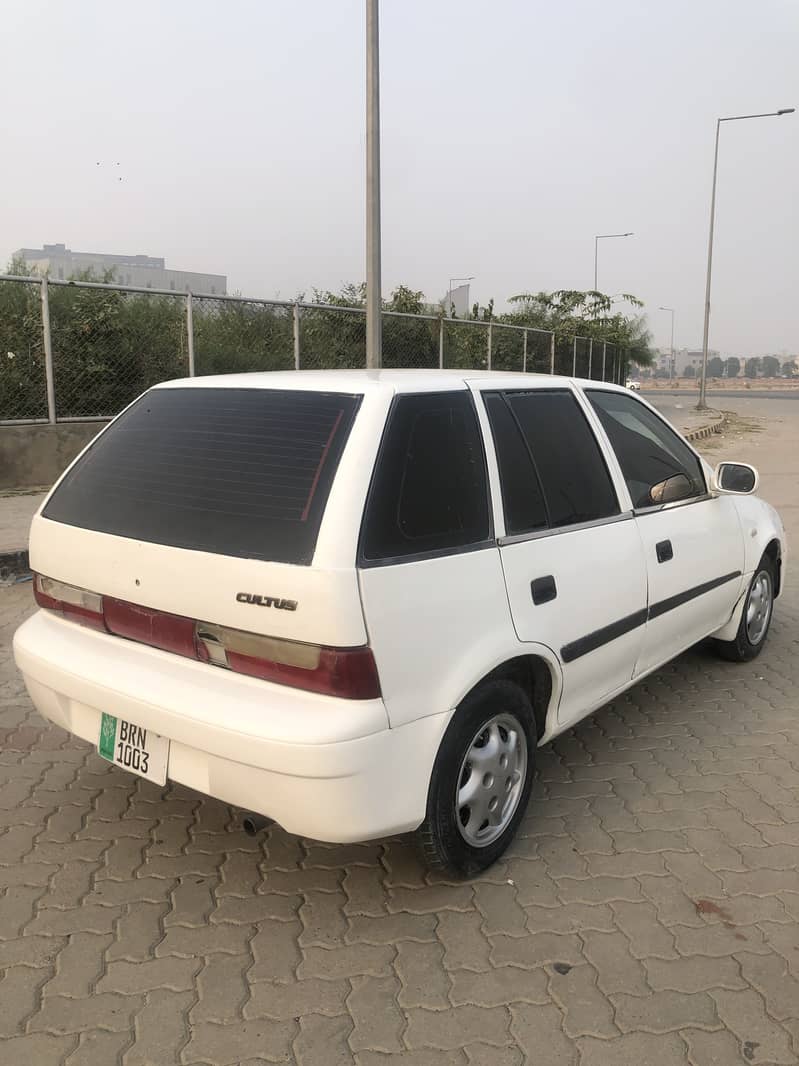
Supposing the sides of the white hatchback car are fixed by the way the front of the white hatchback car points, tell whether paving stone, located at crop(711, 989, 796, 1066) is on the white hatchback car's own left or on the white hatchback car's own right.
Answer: on the white hatchback car's own right

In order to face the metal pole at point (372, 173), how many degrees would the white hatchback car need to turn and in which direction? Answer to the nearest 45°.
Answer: approximately 45° to its left

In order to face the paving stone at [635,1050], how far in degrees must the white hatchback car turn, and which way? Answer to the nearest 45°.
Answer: approximately 90° to its right

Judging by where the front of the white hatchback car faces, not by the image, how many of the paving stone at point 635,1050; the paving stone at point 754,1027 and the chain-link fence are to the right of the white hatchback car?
2

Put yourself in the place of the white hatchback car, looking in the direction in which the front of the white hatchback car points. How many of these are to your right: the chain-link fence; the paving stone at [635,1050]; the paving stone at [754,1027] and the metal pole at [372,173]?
2

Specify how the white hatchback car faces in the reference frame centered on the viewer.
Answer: facing away from the viewer and to the right of the viewer

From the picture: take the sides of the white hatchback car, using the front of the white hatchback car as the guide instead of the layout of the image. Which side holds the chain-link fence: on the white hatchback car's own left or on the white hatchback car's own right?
on the white hatchback car's own left
